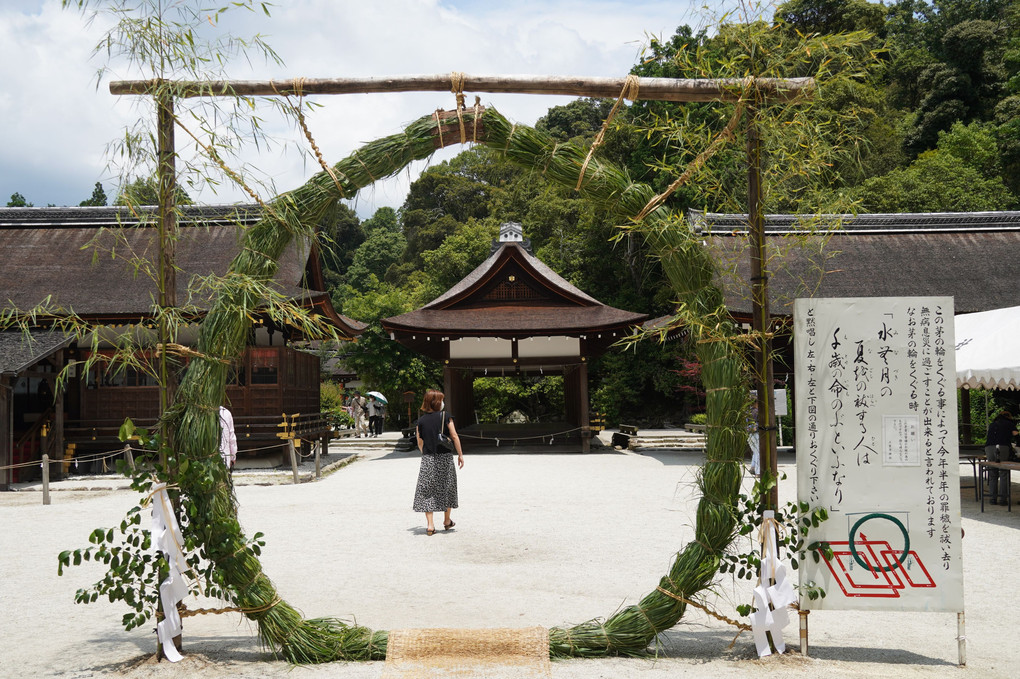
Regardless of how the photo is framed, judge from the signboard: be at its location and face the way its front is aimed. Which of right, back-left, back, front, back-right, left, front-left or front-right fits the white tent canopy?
back

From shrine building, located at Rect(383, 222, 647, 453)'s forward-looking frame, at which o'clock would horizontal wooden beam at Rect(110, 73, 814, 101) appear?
The horizontal wooden beam is roughly at 12 o'clock from the shrine building.

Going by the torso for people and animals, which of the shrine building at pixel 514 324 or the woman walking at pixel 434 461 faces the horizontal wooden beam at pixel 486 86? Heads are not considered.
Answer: the shrine building

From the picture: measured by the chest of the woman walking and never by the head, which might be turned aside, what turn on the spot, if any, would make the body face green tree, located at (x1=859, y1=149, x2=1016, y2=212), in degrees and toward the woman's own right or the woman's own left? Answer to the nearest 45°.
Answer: approximately 45° to the woman's own right

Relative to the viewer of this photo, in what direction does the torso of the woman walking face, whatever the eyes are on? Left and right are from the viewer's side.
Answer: facing away from the viewer

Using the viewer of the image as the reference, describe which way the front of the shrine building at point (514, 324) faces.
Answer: facing the viewer

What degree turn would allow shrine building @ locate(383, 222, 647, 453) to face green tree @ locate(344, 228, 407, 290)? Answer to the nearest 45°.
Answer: approximately 180°

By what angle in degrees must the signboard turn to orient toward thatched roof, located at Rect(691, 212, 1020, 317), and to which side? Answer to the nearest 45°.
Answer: approximately 180°

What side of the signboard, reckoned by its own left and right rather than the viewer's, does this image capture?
front

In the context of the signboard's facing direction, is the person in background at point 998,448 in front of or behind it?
behind

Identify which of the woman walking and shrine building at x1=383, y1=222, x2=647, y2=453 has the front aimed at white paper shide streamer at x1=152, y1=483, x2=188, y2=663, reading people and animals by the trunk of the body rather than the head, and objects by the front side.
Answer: the shrine building

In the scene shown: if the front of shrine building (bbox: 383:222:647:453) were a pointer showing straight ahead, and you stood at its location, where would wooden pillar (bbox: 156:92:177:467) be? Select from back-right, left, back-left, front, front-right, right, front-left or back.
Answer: front

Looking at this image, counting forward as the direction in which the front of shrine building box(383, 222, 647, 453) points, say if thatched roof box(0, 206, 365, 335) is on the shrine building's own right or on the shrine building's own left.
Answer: on the shrine building's own right

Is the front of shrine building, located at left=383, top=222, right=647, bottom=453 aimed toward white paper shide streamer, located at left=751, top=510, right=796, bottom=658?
yes

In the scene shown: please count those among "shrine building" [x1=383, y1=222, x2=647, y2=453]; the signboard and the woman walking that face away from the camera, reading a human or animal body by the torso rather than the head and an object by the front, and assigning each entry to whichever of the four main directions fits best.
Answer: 1

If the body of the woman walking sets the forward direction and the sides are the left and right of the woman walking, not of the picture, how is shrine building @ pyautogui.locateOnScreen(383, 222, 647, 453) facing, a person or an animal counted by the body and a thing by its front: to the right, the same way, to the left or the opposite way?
the opposite way

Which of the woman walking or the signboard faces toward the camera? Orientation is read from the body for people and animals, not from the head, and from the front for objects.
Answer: the signboard
